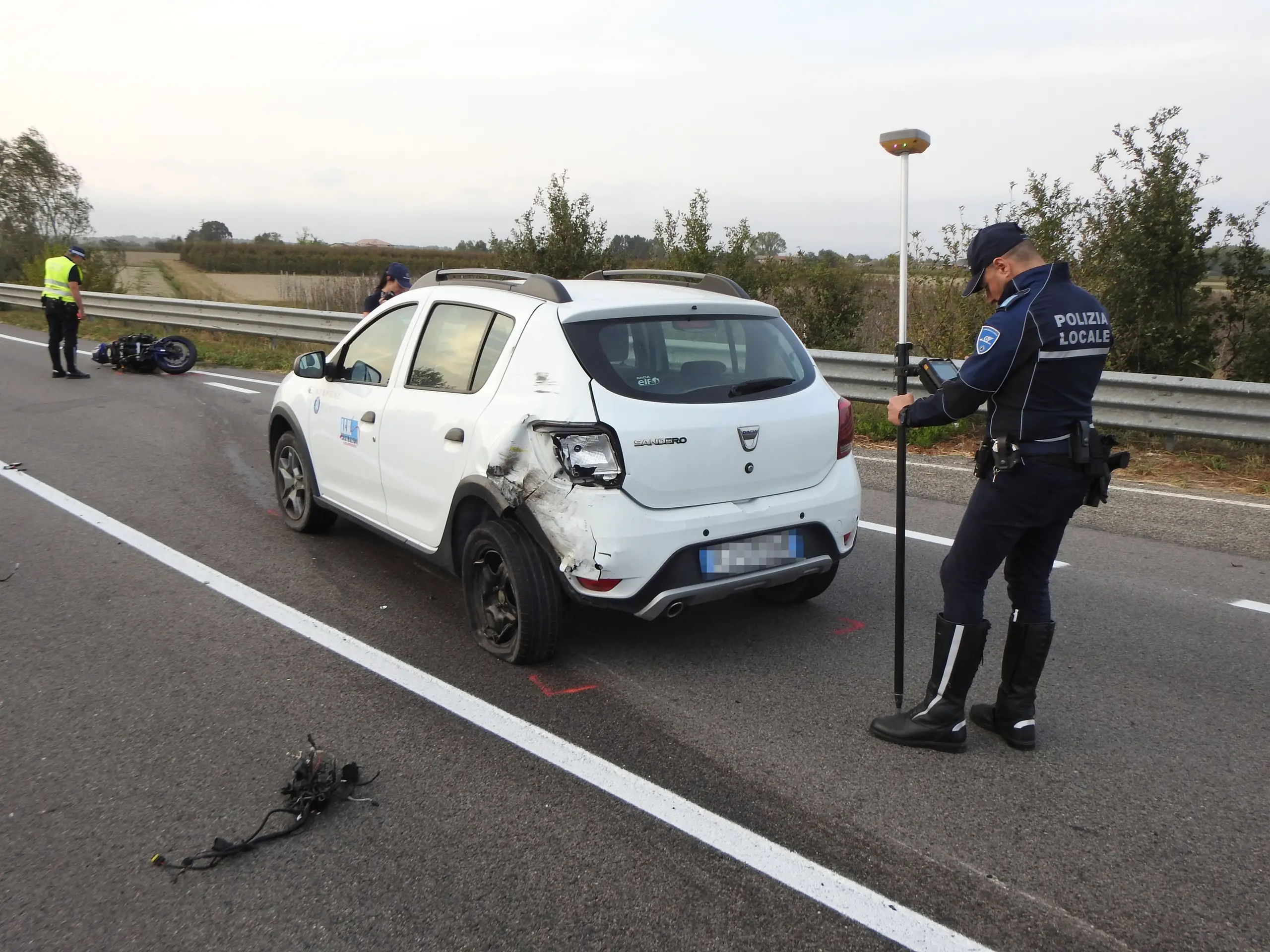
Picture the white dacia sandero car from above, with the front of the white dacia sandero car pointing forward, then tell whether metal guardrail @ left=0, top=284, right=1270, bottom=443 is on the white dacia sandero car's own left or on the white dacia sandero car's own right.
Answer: on the white dacia sandero car's own right

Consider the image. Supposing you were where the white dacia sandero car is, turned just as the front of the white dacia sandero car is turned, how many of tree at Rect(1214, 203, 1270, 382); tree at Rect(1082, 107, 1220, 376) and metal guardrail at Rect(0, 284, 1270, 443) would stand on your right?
3

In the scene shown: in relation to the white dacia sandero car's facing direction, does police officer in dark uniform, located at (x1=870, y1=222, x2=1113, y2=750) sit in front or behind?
behind

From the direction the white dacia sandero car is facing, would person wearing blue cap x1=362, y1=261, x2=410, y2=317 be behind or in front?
in front

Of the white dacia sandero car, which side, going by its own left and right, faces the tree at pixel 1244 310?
right

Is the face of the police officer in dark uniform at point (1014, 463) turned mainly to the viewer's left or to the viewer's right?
to the viewer's left

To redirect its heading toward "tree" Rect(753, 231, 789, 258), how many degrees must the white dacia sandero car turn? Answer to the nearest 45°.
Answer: approximately 45° to its right

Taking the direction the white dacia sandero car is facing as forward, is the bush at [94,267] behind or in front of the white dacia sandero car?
in front

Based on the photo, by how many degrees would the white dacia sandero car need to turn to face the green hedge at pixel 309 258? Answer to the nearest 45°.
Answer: approximately 45° to its right

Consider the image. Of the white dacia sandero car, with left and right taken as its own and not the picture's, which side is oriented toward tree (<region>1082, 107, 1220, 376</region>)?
right

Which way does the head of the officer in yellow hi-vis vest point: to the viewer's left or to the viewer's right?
to the viewer's right

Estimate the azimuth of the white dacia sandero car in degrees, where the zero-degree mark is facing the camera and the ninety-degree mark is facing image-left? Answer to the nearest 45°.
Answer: approximately 135°
